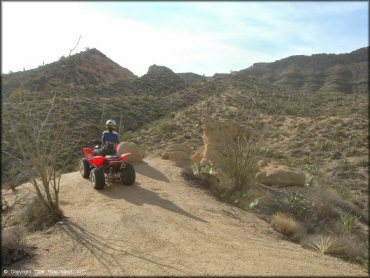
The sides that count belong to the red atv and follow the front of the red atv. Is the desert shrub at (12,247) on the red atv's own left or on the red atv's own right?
on the red atv's own left

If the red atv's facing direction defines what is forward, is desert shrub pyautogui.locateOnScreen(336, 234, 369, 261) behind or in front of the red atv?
behind

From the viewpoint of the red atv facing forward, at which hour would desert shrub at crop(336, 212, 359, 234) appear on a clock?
The desert shrub is roughly at 5 o'clock from the red atv.

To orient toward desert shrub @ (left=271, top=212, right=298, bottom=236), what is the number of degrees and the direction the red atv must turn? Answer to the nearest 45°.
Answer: approximately 180°

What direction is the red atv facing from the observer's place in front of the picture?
facing away from the viewer and to the left of the viewer

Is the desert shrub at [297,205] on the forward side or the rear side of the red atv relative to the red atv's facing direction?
on the rear side

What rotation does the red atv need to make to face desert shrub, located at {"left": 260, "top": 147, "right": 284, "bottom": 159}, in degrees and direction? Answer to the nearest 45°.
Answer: approximately 90° to its right

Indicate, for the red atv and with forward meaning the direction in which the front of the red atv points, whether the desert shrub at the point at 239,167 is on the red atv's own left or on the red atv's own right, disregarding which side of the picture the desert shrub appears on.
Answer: on the red atv's own right

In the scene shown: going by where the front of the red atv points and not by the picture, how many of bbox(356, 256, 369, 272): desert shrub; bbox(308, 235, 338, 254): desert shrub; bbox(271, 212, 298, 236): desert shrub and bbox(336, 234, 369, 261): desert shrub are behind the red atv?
4

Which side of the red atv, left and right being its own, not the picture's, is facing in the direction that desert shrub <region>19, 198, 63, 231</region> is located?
back

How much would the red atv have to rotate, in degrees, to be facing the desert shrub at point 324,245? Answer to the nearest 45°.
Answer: approximately 180°
